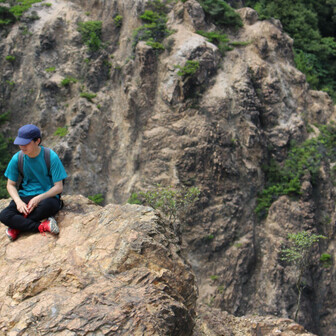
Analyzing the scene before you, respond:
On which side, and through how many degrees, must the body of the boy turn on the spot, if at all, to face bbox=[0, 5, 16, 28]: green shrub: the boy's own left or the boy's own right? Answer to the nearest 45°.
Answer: approximately 180°

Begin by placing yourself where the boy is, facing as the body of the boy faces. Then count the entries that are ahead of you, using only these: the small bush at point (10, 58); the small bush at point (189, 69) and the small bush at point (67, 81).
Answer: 0

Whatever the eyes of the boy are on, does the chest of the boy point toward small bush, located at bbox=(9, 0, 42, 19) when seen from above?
no

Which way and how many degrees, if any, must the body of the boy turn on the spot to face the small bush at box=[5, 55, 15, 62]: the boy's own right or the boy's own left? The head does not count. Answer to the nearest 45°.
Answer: approximately 180°

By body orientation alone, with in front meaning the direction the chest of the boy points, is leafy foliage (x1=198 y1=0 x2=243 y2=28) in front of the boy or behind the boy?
behind

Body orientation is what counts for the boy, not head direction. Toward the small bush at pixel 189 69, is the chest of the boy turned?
no

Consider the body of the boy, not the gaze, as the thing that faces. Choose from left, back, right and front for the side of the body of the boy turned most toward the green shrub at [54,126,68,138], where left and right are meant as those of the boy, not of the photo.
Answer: back

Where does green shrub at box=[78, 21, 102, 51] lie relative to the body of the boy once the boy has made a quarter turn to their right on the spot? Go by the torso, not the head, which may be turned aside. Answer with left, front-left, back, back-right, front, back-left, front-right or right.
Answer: right

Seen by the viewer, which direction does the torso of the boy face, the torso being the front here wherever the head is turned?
toward the camera

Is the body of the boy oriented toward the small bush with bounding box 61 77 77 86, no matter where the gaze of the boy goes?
no
